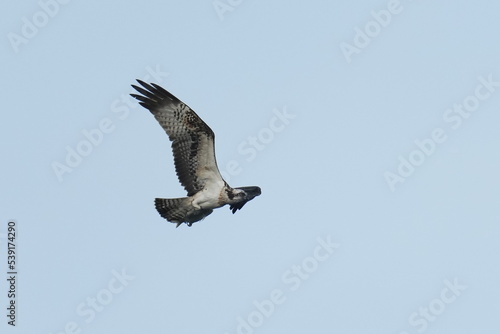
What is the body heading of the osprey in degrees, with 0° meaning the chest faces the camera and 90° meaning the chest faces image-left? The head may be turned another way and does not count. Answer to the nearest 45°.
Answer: approximately 270°
